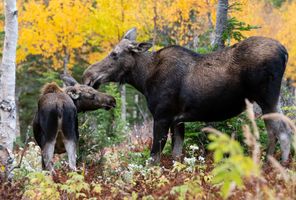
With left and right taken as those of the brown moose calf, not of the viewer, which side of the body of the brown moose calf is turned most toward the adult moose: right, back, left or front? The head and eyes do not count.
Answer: right

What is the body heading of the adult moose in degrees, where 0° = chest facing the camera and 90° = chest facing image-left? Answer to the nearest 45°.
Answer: approximately 90°

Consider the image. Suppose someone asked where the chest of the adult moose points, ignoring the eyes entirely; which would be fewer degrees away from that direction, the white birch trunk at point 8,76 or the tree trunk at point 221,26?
the white birch trunk

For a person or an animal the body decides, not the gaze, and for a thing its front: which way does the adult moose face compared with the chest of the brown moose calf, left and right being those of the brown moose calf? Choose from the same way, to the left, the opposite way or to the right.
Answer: to the left

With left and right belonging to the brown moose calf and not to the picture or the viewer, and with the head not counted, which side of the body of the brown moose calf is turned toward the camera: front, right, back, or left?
back

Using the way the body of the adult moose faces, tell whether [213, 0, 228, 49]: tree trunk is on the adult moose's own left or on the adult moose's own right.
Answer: on the adult moose's own right

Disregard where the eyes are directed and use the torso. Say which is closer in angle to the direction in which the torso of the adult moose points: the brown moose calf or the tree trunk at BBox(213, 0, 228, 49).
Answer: the brown moose calf

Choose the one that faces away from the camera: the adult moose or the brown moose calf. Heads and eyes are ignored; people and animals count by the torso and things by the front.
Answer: the brown moose calf

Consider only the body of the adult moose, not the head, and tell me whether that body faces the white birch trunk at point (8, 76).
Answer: yes

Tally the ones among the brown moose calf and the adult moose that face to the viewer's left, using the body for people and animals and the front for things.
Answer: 1
